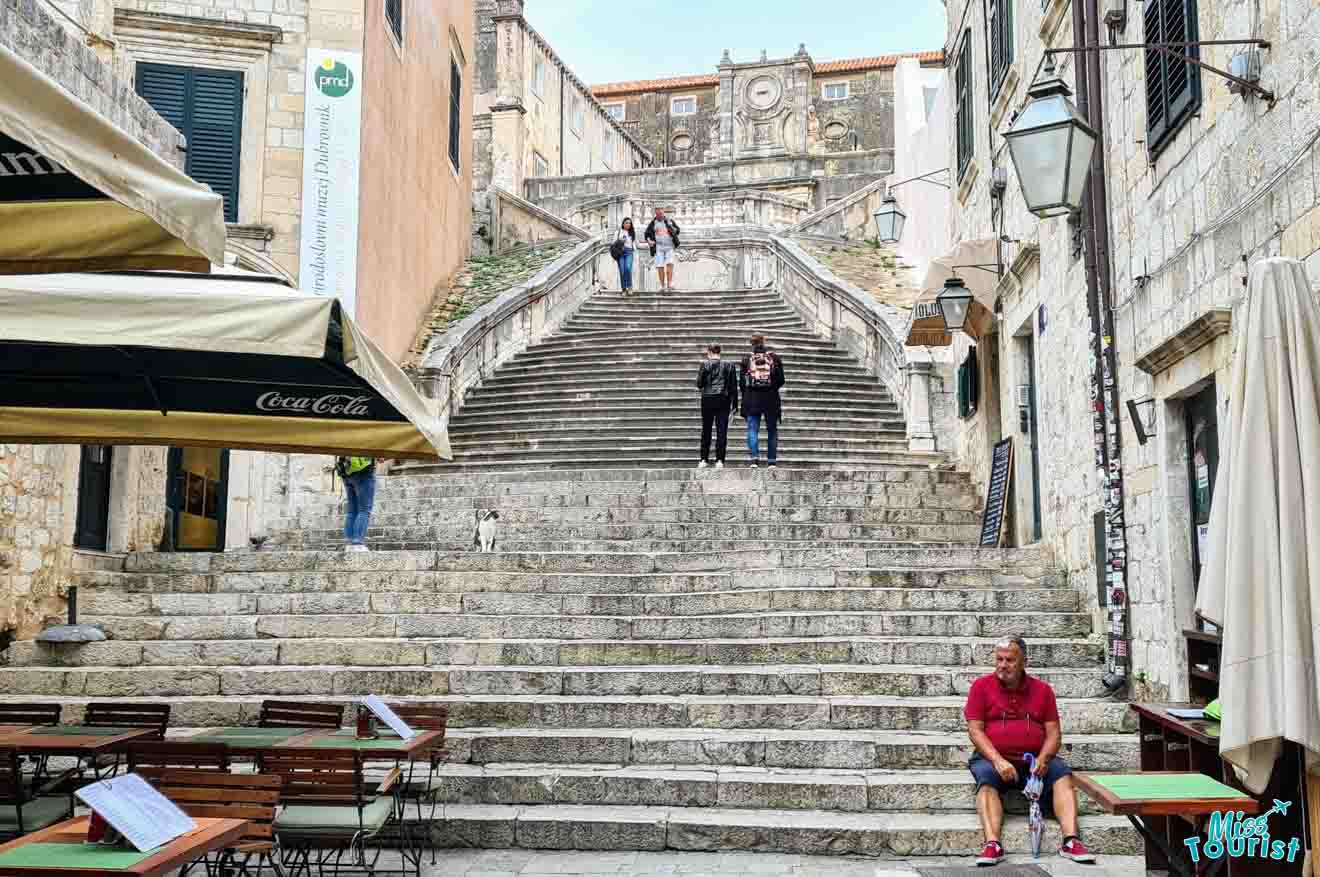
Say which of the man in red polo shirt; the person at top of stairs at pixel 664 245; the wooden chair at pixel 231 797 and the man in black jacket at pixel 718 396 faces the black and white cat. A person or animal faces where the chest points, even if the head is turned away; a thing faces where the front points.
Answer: the person at top of stairs

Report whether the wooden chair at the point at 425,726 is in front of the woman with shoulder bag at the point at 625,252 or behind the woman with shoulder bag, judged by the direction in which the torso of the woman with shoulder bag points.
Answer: in front

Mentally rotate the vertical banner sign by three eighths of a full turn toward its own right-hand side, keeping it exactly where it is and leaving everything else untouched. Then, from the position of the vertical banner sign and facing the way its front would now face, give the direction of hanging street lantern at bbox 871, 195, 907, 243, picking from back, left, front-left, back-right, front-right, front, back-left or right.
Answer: back-right

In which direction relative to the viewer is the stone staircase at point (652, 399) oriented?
toward the camera

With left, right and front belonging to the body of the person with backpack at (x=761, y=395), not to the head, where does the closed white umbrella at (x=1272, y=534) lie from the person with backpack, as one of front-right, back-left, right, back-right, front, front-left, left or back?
back

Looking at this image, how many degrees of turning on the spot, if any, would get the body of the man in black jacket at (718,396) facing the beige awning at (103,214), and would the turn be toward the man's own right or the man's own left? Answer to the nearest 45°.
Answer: approximately 180°

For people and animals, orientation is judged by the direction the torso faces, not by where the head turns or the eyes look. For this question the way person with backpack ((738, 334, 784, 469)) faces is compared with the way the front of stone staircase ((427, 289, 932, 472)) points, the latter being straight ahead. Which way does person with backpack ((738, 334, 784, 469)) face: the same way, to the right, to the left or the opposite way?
the opposite way

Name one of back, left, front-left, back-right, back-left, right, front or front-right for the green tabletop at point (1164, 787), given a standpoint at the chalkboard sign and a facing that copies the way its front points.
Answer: front-left

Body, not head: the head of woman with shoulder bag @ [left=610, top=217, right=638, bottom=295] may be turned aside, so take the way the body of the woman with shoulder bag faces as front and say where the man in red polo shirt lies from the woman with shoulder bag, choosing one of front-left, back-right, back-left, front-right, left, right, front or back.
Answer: front

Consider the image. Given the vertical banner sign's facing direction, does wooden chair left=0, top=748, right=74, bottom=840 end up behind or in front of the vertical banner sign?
in front

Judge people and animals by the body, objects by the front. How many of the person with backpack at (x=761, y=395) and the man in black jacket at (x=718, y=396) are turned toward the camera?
0

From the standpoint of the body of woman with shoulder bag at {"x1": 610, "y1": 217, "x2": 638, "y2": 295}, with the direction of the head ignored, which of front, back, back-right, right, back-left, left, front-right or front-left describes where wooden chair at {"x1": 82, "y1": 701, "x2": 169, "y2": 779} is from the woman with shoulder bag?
front

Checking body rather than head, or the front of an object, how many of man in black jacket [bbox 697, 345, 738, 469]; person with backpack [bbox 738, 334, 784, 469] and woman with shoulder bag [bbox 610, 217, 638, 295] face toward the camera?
1

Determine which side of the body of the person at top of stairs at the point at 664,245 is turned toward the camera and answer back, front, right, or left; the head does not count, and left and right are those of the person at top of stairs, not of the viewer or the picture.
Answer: front
